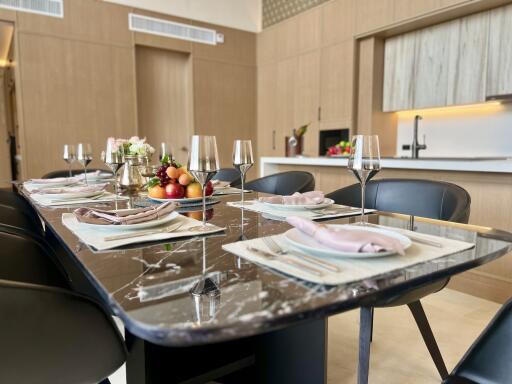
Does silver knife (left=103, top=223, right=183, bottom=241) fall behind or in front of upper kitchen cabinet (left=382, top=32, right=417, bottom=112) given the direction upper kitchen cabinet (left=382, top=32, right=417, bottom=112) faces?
in front

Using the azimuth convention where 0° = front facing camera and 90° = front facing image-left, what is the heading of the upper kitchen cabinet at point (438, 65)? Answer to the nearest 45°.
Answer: approximately 45°

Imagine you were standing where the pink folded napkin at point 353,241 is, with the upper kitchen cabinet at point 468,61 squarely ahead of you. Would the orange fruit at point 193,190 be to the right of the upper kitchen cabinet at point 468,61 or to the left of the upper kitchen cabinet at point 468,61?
left

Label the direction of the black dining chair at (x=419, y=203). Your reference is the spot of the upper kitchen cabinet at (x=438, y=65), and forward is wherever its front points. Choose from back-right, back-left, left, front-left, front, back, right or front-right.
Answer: front-left

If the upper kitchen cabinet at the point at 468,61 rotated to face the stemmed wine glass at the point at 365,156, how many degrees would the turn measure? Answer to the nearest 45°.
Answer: approximately 45° to its left

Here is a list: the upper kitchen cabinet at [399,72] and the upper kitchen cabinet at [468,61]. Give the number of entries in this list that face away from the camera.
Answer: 0

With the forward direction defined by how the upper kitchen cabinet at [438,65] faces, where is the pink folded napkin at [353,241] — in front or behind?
in front

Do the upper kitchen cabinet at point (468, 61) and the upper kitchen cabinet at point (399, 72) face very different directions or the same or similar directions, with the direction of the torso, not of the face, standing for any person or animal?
same or similar directions

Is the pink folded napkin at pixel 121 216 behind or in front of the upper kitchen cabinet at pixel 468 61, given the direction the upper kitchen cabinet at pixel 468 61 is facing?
in front

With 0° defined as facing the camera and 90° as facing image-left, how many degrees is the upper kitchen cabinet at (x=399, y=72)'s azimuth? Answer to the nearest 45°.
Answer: approximately 45°

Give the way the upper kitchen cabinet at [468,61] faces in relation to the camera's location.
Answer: facing the viewer and to the left of the viewer

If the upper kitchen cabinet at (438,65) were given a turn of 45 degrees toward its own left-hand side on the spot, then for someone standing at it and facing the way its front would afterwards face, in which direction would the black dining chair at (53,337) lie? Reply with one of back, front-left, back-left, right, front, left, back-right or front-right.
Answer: front
